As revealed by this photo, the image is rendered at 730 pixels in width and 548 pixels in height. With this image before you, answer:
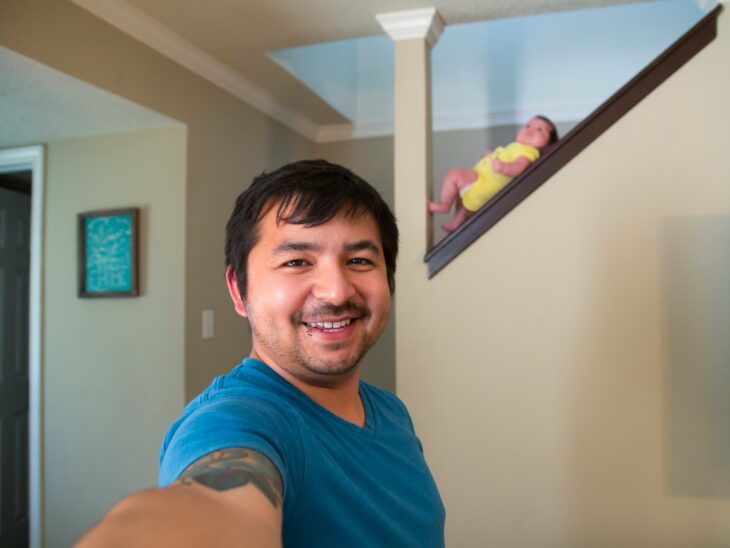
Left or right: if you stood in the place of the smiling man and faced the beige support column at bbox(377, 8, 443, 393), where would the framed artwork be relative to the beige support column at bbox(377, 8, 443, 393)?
left

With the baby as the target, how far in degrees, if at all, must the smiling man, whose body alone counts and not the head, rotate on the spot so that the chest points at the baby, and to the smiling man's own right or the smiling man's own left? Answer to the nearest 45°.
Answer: approximately 90° to the smiling man's own left

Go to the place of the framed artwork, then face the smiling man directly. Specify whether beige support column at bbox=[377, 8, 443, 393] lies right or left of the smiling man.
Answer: left

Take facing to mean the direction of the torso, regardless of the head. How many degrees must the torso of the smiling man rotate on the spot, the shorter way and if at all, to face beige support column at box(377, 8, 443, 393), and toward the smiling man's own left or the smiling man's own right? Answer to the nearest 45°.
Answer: approximately 135° to the smiling man's own left

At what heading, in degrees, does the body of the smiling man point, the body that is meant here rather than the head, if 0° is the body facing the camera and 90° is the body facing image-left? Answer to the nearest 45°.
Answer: approximately 315°
